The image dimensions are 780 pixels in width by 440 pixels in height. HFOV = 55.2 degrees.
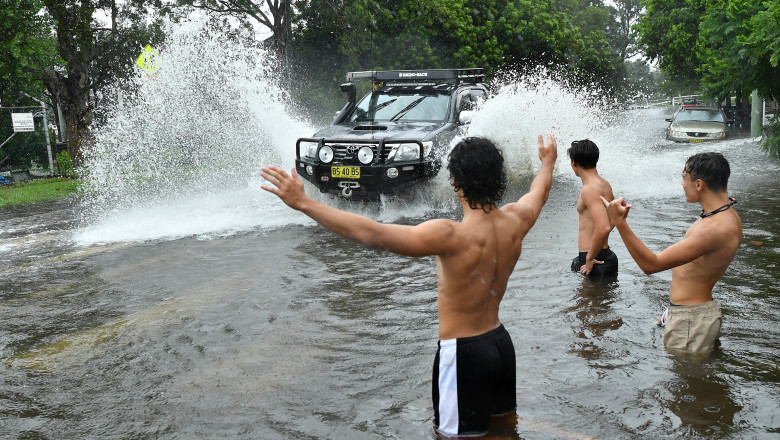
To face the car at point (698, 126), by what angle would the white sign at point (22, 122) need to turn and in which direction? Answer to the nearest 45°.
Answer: approximately 90° to its left

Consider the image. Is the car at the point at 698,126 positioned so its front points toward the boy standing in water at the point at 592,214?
yes

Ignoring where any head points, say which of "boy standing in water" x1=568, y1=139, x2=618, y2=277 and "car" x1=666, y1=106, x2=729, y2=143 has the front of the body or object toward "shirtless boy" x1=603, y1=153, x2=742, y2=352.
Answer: the car

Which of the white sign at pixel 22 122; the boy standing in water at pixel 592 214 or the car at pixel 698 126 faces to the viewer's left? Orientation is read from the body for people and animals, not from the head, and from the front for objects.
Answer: the boy standing in water

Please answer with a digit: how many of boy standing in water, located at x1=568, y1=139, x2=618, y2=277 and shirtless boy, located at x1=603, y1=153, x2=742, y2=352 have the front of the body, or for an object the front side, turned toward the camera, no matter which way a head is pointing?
0

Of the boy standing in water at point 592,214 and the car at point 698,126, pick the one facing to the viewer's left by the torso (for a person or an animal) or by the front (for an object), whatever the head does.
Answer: the boy standing in water

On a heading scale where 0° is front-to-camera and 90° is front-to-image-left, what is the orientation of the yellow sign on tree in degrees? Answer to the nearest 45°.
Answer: approximately 0°

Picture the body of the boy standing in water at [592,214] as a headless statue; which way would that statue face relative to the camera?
to the viewer's left

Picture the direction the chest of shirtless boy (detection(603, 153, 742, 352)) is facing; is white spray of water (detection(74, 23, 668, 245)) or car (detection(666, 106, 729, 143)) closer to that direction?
the white spray of water

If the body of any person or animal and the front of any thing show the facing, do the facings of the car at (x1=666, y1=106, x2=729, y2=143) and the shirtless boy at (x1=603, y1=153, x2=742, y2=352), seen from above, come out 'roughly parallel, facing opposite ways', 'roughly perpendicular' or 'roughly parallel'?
roughly perpendicular

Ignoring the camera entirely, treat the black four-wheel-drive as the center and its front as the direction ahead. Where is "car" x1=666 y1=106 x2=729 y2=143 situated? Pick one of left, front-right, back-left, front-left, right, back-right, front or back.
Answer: back

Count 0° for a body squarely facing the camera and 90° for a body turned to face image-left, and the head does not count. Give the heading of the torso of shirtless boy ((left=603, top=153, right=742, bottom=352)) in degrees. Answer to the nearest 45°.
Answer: approximately 90°

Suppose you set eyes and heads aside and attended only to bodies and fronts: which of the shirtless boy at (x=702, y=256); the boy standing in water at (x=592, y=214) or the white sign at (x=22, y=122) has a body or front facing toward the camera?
the white sign

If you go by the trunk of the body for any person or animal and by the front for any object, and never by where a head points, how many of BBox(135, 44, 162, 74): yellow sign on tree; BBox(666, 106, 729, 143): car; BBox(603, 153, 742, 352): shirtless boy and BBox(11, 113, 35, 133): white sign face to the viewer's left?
1

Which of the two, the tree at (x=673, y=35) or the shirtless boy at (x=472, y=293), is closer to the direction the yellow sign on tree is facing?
the shirtless boy
